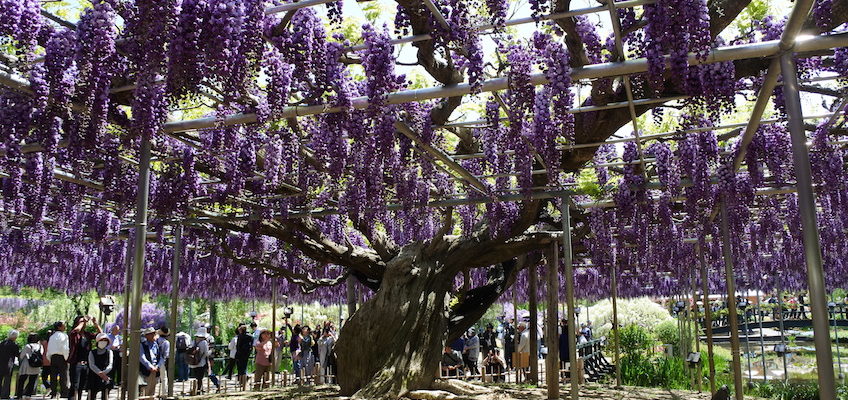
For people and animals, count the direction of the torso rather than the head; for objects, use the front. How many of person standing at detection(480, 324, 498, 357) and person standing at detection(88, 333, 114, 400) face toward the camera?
2

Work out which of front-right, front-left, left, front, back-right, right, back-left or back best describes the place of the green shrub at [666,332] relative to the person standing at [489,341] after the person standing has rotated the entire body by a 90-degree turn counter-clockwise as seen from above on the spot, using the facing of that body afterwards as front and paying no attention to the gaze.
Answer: front-left

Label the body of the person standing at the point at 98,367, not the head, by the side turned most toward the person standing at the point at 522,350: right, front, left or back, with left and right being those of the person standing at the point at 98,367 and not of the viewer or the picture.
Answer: left

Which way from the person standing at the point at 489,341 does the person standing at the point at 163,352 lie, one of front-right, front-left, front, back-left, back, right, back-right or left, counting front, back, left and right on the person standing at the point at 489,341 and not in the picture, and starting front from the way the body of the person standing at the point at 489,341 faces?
front-right

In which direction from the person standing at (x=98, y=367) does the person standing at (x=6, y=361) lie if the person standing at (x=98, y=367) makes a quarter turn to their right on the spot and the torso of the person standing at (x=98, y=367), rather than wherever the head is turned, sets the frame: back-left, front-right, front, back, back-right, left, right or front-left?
front-right

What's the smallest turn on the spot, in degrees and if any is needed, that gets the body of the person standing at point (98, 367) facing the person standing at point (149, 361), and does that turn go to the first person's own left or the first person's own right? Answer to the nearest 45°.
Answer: approximately 90° to the first person's own left

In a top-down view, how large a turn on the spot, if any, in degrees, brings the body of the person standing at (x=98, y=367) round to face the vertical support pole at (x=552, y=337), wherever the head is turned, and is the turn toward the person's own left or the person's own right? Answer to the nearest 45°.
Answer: approximately 45° to the person's own left

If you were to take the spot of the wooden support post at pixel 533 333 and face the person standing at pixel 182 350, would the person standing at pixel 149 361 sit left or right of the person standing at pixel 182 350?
left
